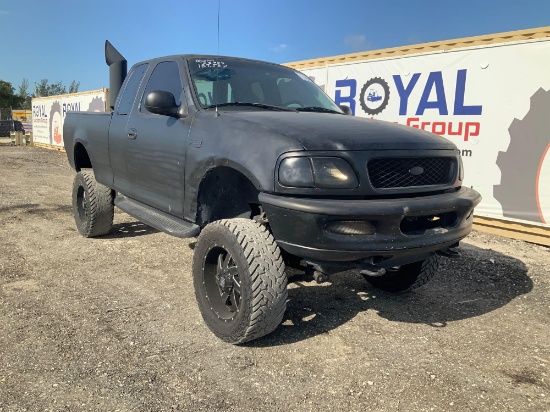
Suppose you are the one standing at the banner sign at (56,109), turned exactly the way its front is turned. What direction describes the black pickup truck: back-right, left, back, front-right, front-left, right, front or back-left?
front-left

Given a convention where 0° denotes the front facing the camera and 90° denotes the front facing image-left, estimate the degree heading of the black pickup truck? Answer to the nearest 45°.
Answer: approximately 315°

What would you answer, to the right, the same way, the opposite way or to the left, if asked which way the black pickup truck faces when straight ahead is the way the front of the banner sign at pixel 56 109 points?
to the left

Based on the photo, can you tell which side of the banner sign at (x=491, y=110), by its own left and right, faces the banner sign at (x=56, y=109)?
right

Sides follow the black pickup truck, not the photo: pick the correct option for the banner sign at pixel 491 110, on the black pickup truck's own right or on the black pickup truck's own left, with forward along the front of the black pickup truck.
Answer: on the black pickup truck's own left

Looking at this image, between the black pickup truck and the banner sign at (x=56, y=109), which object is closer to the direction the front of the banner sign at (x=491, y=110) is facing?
the black pickup truck

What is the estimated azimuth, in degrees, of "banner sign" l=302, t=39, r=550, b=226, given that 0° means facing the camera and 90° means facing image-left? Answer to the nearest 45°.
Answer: approximately 45°

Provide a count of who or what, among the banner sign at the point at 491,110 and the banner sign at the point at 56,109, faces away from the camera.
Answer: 0
